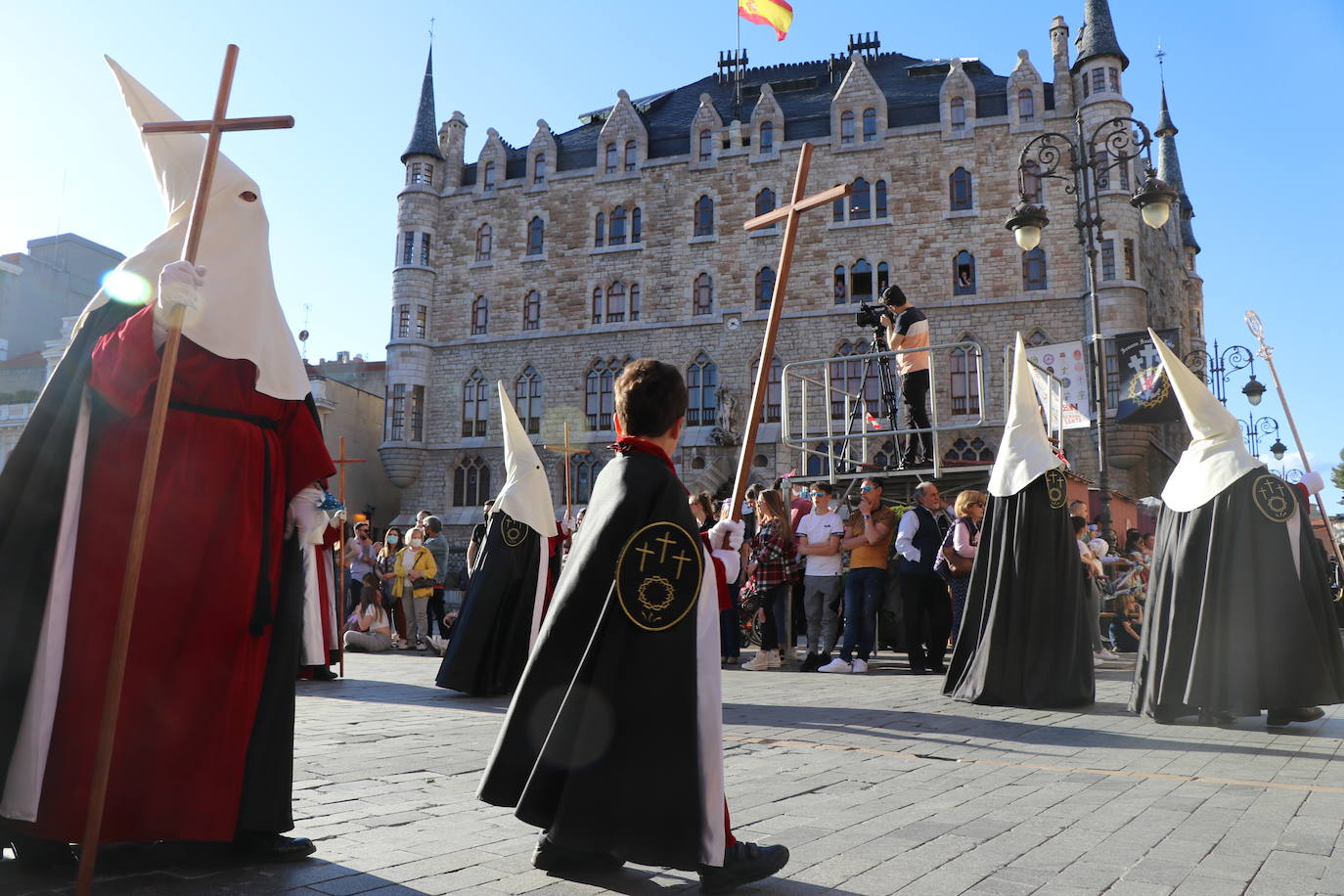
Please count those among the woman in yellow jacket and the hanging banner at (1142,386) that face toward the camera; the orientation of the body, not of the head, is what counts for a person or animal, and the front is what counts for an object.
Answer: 2

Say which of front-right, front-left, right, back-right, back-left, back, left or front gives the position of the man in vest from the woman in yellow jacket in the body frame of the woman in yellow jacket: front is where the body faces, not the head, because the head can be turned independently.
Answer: front-left

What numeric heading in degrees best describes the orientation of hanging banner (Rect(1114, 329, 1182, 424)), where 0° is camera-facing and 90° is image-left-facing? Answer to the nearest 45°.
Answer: approximately 0°

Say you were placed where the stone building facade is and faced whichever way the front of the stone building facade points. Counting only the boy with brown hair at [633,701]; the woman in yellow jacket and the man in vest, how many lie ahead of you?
3

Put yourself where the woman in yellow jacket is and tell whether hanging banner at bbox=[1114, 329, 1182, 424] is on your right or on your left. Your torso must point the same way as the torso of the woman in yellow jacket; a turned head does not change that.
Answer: on your left

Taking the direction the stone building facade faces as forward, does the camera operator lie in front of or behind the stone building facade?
in front

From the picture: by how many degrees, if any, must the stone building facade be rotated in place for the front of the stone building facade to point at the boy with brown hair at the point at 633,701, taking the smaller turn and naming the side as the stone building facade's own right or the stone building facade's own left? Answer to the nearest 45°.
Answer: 0° — it already faces them

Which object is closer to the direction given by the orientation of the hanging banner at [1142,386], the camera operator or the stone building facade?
the camera operator

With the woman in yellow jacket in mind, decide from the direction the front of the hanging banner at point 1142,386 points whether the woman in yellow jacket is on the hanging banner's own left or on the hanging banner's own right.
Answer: on the hanging banner's own right

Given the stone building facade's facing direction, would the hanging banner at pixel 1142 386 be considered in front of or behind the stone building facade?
in front

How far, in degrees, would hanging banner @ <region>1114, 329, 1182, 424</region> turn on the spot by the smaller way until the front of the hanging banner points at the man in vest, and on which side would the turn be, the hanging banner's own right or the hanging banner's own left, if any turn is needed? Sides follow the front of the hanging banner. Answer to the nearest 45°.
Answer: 0° — it already faces them
